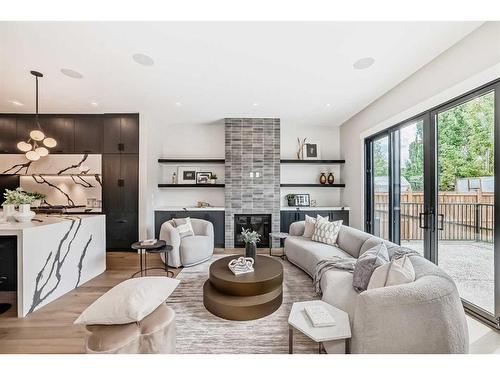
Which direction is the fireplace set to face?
toward the camera

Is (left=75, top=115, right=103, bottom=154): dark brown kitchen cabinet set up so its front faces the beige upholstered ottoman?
yes

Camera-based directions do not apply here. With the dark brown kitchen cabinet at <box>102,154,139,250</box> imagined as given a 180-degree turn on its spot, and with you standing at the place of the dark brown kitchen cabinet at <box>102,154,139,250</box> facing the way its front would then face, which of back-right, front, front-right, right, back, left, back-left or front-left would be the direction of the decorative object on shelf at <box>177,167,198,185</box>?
right

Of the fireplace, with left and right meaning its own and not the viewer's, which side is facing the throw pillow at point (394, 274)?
front

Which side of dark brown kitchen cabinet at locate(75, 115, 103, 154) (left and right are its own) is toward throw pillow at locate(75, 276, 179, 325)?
front

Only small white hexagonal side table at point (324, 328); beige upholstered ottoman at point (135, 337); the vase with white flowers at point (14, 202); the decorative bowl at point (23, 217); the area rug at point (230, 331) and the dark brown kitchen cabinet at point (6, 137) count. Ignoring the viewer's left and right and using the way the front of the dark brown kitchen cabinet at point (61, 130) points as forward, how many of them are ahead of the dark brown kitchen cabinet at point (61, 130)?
5

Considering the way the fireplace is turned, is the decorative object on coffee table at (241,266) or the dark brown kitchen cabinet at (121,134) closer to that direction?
the decorative object on coffee table

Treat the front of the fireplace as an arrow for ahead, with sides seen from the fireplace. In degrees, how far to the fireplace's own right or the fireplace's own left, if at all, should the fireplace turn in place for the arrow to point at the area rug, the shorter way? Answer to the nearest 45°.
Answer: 0° — it already faces it

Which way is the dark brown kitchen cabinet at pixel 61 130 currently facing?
toward the camera

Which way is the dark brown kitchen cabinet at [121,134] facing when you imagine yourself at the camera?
facing the viewer

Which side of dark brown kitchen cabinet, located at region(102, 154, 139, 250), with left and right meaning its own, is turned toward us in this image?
front

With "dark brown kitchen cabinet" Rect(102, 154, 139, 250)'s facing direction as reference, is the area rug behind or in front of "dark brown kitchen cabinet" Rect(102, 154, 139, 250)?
in front

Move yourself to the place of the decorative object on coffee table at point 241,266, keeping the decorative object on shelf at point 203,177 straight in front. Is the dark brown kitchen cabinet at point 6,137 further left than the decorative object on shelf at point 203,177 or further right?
left

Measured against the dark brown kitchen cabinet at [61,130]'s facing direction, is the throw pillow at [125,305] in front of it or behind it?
in front
